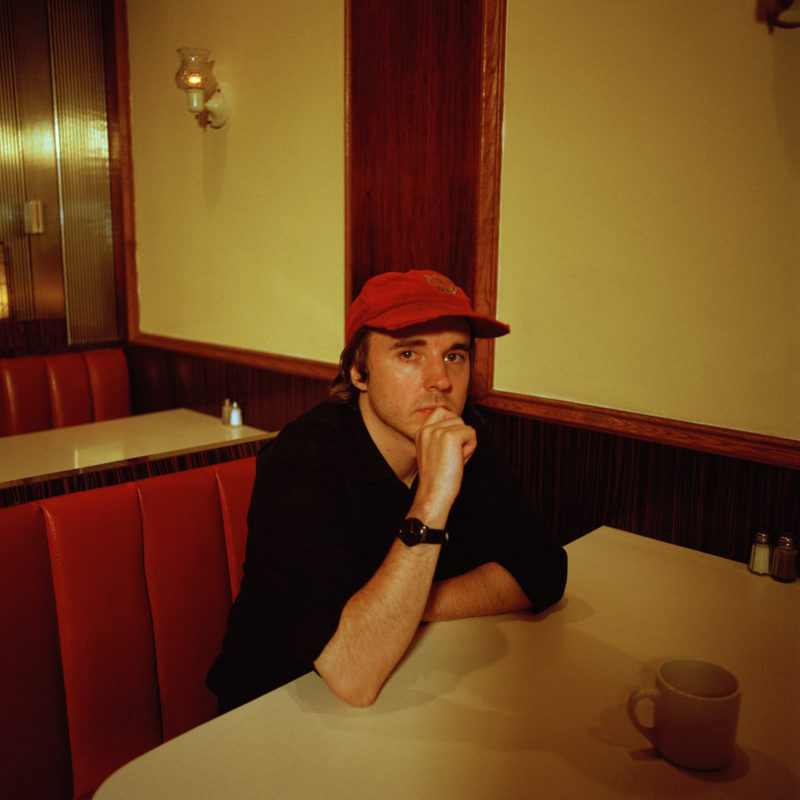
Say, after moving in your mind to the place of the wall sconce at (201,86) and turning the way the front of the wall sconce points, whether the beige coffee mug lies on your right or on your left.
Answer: on your left

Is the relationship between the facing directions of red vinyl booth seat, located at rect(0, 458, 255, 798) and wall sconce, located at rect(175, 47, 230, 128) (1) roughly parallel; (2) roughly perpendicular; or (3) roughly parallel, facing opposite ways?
roughly perpendicular

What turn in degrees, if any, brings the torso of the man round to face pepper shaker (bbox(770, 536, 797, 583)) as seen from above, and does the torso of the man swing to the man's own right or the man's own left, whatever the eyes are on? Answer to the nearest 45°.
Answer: approximately 45° to the man's own left

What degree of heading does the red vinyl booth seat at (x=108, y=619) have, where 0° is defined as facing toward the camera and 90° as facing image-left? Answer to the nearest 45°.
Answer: approximately 315°

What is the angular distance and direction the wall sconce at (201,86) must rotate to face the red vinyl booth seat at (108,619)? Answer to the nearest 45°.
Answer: approximately 45° to its left

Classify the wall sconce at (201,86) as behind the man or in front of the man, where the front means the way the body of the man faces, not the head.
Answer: behind

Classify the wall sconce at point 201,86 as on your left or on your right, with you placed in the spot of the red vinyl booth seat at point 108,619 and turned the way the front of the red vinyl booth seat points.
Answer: on your left
